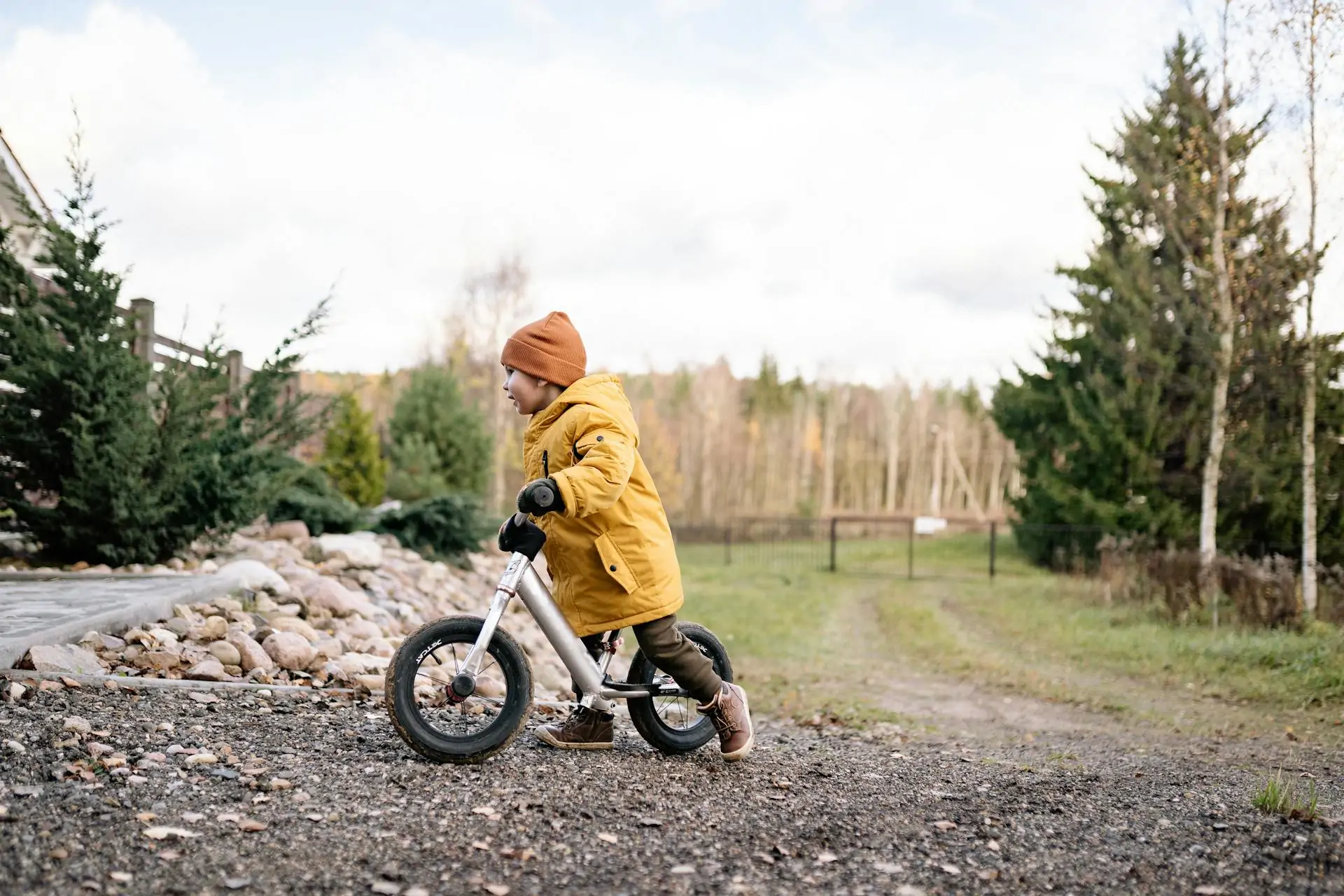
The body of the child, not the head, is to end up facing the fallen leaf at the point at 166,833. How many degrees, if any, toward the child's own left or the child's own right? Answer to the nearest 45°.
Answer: approximately 45° to the child's own left

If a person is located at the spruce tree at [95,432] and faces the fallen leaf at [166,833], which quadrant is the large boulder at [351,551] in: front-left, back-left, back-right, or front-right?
front-left

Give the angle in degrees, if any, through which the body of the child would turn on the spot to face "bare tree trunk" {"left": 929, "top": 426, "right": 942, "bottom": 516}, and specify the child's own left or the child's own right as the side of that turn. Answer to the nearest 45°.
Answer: approximately 90° to the child's own right

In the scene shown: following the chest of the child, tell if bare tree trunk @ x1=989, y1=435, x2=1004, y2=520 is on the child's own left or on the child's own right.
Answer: on the child's own right

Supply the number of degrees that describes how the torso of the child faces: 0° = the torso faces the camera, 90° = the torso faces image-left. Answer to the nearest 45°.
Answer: approximately 90°

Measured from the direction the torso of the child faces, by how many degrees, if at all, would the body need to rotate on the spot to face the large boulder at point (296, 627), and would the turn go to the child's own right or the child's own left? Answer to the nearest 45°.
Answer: approximately 45° to the child's own right

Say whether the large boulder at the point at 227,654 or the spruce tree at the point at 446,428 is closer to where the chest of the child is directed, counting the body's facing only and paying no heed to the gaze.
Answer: the large boulder

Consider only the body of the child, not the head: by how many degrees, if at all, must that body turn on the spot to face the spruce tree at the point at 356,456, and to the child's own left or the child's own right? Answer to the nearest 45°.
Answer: approximately 90° to the child's own right

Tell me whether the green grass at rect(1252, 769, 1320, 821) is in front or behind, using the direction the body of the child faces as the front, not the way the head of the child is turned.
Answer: behind

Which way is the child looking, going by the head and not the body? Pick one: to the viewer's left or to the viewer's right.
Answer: to the viewer's left

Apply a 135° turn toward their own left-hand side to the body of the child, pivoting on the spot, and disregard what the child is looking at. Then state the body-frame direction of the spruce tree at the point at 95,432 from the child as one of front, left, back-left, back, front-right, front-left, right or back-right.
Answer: back

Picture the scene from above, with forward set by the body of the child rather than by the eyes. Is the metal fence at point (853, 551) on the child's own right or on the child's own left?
on the child's own right
